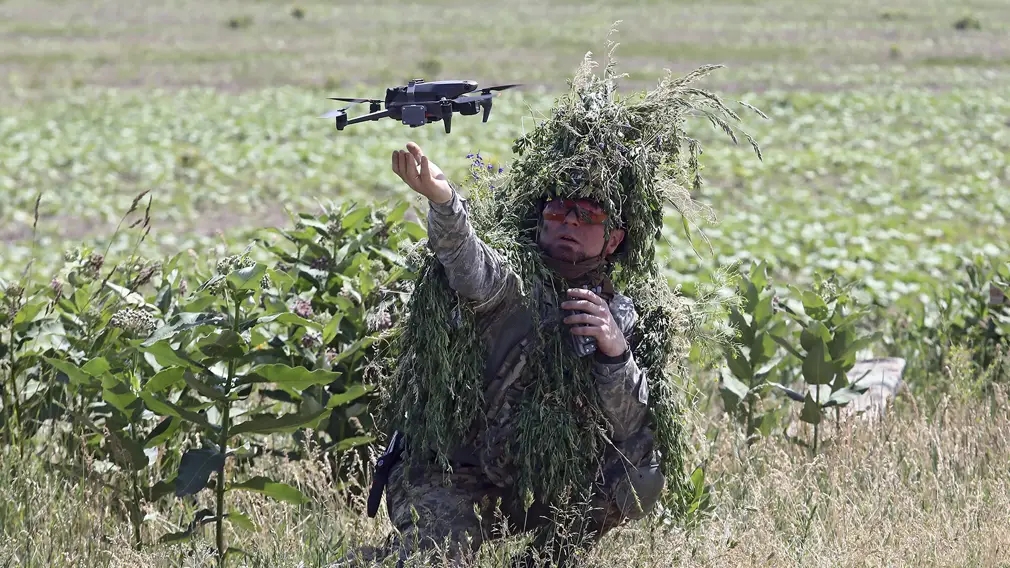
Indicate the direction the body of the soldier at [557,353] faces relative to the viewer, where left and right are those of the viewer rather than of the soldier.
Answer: facing the viewer and to the left of the viewer
